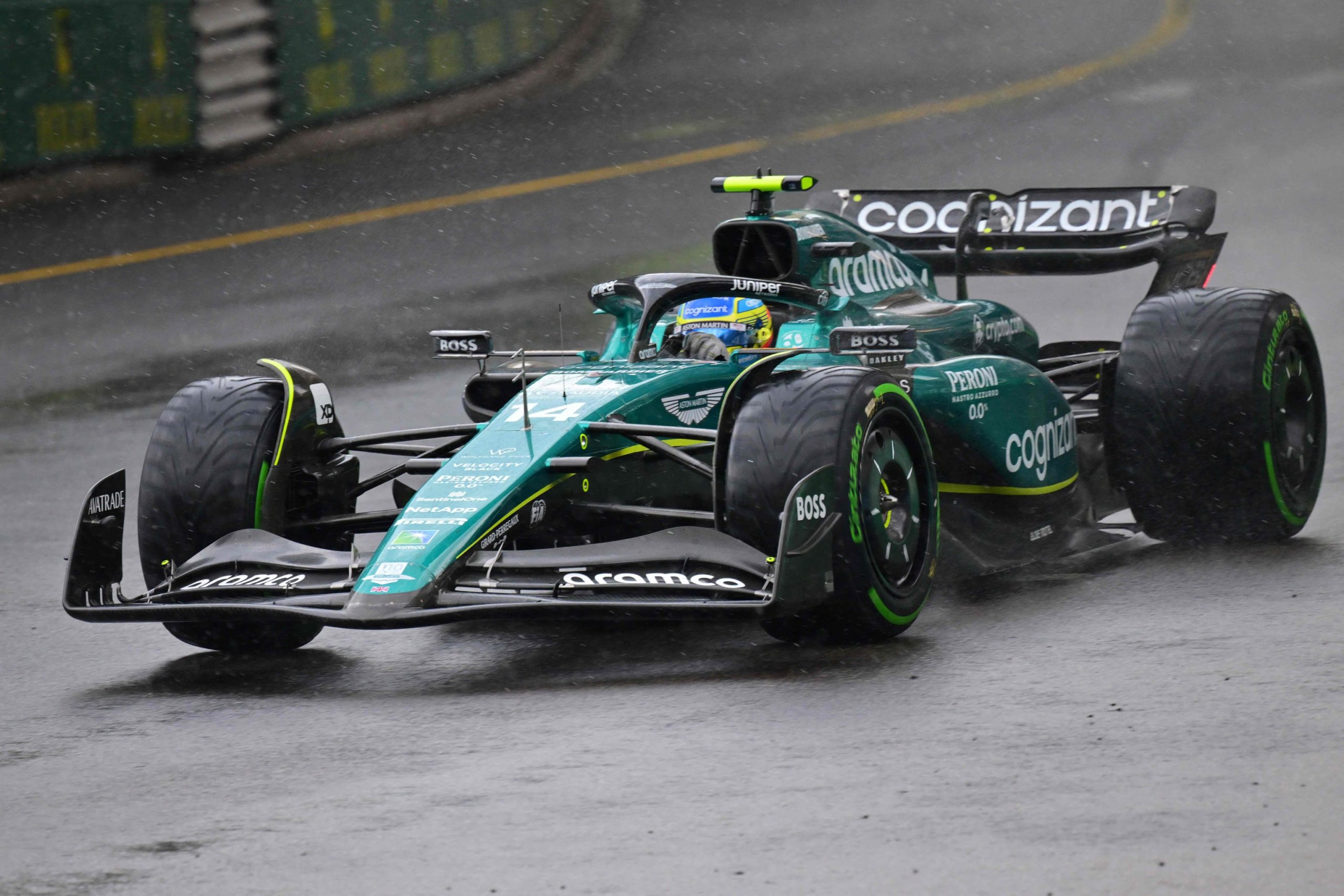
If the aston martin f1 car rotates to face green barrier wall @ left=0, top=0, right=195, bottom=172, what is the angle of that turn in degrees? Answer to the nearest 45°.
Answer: approximately 90° to its right

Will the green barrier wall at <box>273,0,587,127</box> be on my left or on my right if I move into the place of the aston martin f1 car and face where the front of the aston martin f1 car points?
on my right

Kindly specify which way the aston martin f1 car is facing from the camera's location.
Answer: facing the viewer and to the left of the viewer
